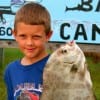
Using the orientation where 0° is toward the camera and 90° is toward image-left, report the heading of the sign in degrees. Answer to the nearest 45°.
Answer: approximately 0°

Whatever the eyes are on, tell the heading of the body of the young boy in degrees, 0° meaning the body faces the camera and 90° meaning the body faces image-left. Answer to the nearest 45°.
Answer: approximately 0°

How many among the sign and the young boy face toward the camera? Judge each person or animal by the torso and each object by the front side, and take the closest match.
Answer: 2

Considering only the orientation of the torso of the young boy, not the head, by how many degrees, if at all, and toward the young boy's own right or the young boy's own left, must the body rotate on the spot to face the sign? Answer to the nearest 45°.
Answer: approximately 180°

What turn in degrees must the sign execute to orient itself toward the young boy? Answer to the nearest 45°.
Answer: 0° — it already faces them
